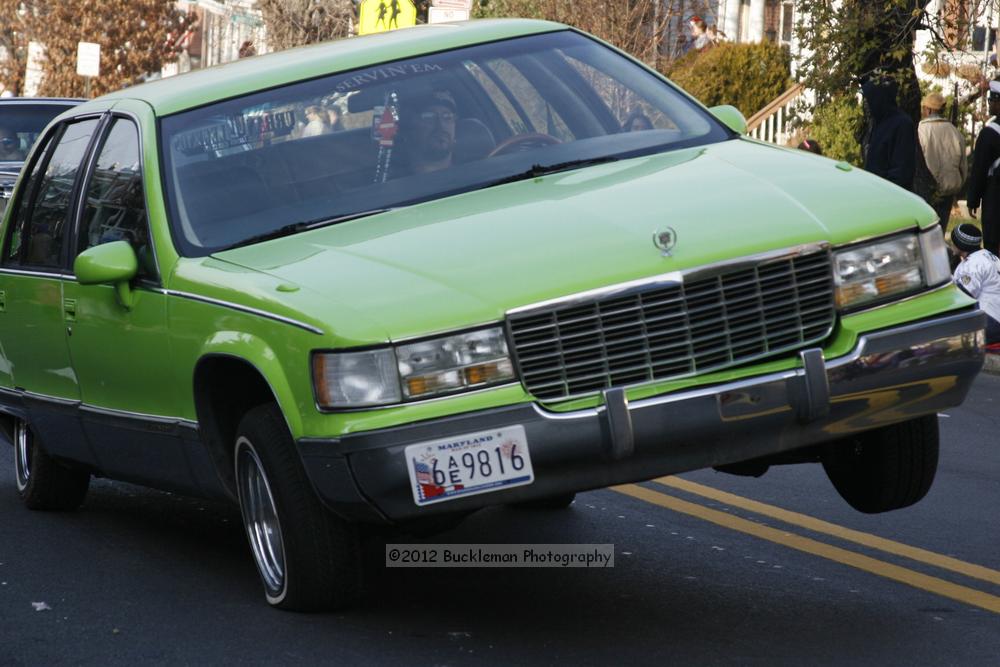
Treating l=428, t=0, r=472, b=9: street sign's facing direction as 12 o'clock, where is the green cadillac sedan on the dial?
The green cadillac sedan is roughly at 12 o'clock from the street sign.

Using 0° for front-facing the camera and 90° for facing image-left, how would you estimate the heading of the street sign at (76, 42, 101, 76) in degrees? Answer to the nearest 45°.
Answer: approximately 0°

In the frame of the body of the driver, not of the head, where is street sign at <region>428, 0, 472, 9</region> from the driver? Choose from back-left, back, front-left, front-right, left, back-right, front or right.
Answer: back-left

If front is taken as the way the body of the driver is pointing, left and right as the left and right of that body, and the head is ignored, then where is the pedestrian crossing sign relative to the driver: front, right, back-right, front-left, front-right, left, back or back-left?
back-left

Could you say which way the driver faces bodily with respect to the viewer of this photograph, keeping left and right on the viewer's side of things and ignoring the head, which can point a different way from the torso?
facing the viewer and to the right of the viewer

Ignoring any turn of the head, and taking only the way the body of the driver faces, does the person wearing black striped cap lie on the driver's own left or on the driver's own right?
on the driver's own left

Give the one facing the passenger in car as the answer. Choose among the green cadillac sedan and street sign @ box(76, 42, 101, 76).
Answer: the street sign

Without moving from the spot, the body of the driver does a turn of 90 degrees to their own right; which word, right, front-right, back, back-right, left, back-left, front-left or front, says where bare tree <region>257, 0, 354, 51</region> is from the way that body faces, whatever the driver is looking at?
back-right

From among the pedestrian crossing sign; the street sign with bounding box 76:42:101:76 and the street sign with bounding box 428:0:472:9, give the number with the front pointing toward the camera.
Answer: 3

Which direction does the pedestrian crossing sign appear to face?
toward the camera

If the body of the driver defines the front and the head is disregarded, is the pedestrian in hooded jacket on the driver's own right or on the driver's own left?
on the driver's own left

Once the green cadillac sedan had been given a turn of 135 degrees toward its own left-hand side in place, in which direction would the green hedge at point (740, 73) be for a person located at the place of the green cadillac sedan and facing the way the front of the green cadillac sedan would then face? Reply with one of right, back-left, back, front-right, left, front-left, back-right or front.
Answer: front

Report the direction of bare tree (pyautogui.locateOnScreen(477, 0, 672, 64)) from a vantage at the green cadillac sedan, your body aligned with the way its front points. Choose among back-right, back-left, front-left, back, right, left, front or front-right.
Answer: back-left

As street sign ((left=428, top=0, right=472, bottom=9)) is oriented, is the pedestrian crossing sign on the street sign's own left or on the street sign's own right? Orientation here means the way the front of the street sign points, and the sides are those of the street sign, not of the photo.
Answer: on the street sign's own right
